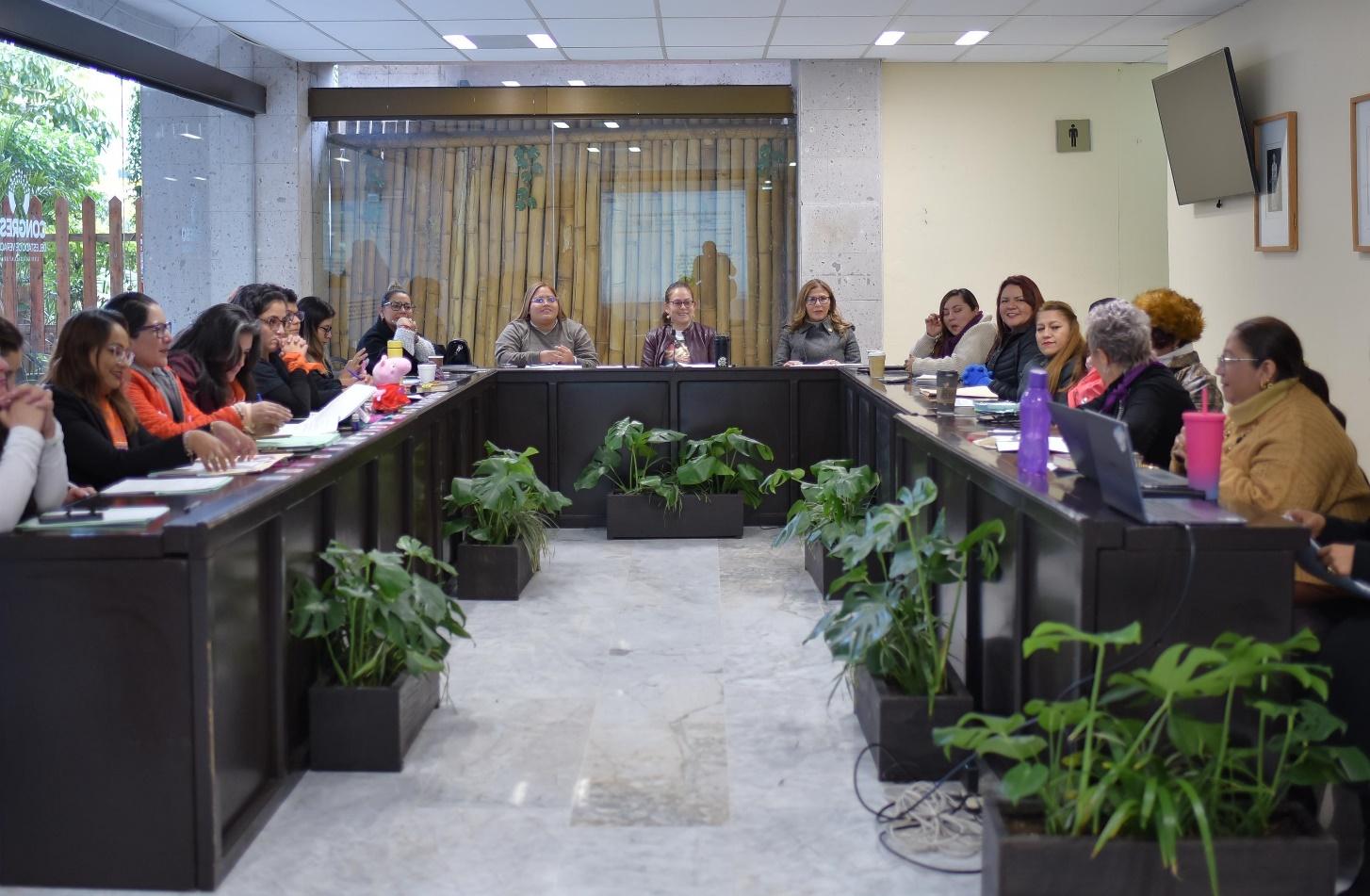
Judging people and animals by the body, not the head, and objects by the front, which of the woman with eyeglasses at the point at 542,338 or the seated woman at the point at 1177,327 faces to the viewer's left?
the seated woman

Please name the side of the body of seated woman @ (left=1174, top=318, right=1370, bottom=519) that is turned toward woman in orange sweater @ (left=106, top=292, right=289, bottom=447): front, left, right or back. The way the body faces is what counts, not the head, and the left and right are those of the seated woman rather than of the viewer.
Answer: front

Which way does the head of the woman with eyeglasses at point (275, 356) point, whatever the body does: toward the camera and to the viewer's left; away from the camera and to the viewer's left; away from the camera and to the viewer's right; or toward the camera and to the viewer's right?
toward the camera and to the viewer's right

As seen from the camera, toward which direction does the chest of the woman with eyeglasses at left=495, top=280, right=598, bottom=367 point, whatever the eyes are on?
toward the camera

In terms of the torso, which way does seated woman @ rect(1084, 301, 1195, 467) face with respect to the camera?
to the viewer's left

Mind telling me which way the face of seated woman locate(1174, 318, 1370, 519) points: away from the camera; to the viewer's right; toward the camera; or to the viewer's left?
to the viewer's left

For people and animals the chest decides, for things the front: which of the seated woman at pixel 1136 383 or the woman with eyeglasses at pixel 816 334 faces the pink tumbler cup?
the woman with eyeglasses

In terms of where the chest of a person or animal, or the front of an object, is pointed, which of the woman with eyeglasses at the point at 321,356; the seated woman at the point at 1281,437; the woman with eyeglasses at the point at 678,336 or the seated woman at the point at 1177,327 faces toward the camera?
the woman with eyeglasses at the point at 678,336

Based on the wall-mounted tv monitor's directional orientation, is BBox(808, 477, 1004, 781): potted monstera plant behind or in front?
in front

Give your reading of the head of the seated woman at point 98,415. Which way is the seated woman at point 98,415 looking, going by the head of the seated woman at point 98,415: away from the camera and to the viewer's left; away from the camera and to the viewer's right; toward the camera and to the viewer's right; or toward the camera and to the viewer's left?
toward the camera and to the viewer's right

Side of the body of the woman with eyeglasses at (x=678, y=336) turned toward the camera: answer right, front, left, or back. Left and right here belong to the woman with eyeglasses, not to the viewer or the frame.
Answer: front

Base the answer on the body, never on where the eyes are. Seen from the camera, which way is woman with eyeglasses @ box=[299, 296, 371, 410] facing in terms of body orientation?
to the viewer's right

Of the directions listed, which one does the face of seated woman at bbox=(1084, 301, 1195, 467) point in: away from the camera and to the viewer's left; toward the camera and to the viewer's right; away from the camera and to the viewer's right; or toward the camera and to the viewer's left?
away from the camera and to the viewer's left
